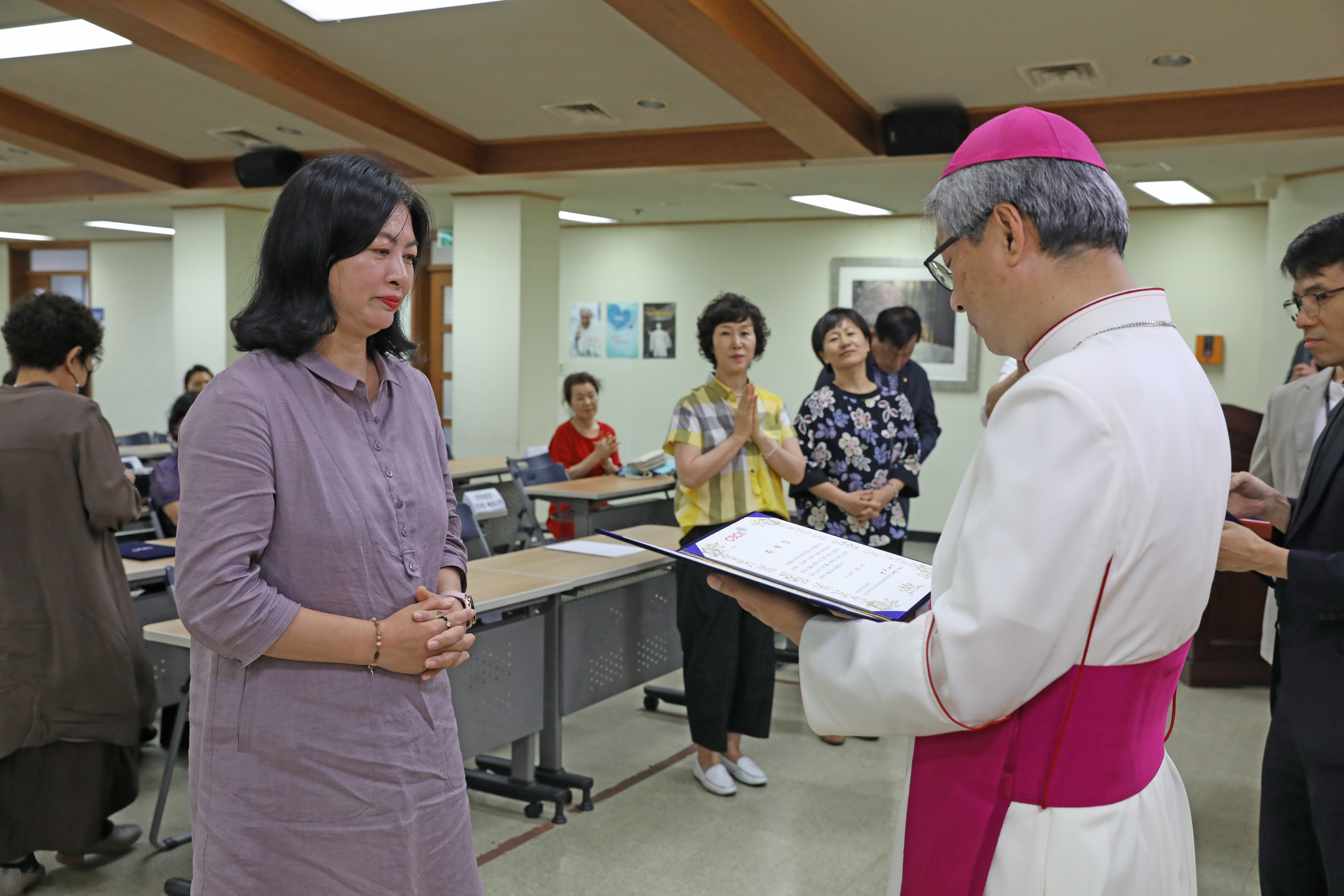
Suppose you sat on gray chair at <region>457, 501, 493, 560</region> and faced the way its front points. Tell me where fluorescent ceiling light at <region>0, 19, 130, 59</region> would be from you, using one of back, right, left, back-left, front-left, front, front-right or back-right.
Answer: back

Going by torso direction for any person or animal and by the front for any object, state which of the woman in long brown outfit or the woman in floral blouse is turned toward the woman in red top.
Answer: the woman in long brown outfit

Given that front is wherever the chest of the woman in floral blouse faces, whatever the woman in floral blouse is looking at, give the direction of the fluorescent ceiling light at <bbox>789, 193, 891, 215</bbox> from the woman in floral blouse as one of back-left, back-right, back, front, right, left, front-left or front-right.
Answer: back

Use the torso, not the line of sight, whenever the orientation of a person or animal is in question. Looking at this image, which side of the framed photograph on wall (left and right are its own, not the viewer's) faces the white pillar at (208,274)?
right

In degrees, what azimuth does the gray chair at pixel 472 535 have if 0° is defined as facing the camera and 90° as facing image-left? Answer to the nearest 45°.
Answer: approximately 315°

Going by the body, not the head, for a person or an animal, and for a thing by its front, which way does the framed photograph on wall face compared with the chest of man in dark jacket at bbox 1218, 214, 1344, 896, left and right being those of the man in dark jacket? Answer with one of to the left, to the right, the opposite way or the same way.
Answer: to the left

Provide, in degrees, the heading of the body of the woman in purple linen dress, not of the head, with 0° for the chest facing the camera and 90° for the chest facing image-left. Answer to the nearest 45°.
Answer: approximately 315°

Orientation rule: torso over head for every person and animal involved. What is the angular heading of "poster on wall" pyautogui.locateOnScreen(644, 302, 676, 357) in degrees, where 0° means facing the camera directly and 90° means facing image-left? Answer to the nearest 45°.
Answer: approximately 0°

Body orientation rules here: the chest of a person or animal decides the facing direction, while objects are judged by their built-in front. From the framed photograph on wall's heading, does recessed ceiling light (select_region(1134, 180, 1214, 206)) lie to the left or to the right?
on its left

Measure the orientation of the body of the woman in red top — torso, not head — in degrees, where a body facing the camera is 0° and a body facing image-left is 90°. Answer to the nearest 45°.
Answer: approximately 315°

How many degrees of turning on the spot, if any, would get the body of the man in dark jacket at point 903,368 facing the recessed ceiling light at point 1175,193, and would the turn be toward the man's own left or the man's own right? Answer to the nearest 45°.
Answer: approximately 135° to the man's own left

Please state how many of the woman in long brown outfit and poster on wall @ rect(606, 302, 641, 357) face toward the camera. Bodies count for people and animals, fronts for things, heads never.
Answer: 1
